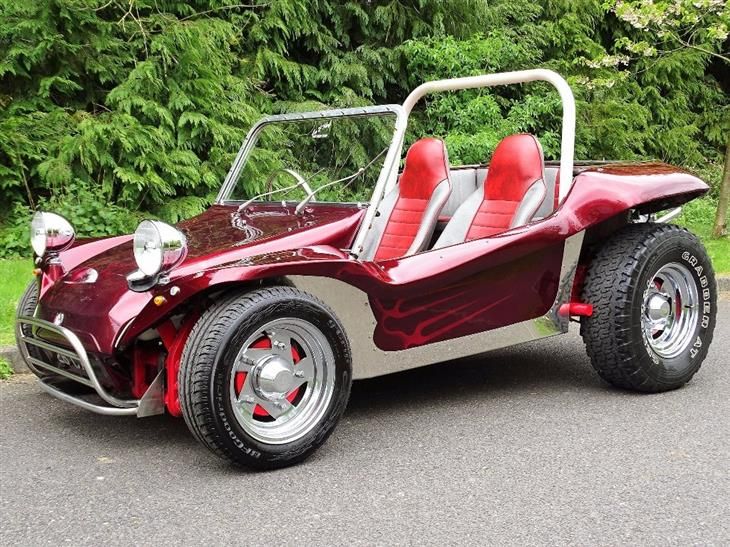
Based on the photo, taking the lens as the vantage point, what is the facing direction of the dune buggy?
facing the viewer and to the left of the viewer
